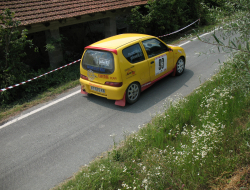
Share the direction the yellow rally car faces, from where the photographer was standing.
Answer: facing away from the viewer and to the right of the viewer

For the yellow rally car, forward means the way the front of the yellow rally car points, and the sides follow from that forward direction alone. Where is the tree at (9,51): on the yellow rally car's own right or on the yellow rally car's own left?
on the yellow rally car's own left
